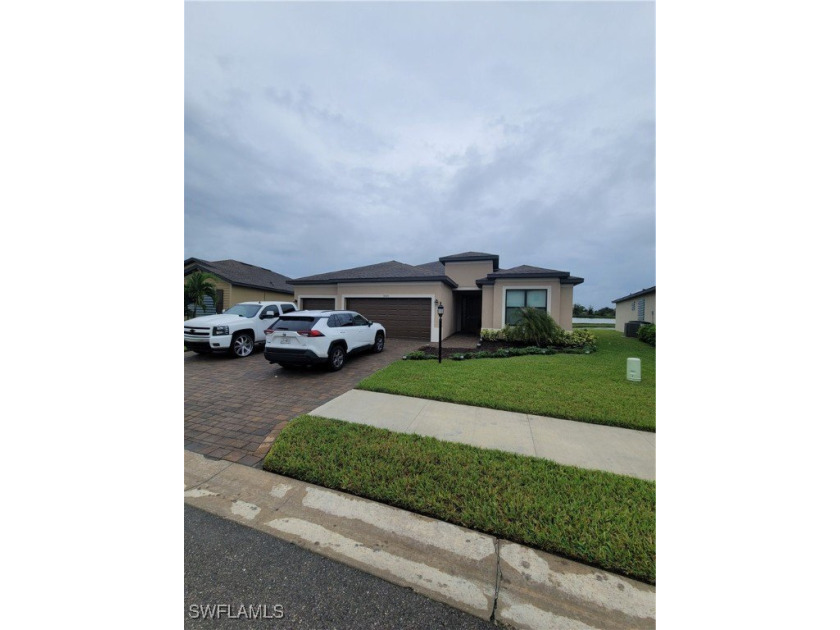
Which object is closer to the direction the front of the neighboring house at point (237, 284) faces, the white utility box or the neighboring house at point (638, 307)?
the white utility box

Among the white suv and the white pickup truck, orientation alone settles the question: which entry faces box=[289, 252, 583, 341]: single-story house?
the white suv

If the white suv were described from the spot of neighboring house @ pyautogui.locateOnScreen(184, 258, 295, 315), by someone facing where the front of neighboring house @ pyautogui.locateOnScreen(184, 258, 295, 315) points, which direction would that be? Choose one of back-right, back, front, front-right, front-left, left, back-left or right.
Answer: front-left

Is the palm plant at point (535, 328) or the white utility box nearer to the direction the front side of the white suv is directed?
the palm plant

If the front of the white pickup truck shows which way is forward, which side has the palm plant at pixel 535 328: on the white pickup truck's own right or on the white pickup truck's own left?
on the white pickup truck's own left

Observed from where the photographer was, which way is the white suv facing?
facing away from the viewer and to the right of the viewer

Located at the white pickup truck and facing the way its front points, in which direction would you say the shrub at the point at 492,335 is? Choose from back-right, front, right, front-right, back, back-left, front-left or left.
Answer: back-left

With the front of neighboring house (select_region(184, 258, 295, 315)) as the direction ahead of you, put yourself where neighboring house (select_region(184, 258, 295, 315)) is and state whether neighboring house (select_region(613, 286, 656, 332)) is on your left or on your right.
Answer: on your left

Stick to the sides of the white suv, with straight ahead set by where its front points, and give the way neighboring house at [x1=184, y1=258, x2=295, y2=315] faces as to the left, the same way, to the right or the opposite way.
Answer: the opposite way

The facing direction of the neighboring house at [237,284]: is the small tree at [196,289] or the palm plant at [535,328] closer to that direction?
the small tree

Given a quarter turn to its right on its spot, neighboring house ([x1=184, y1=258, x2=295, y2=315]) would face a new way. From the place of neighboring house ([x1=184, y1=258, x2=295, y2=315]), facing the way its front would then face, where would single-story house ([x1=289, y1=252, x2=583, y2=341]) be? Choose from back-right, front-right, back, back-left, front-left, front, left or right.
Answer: back

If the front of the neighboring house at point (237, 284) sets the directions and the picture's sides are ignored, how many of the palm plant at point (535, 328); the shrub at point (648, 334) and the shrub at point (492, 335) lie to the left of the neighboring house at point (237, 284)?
3

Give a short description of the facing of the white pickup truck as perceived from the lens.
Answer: facing the viewer and to the left of the viewer

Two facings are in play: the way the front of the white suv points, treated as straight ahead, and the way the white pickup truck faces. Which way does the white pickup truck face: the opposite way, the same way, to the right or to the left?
the opposite way

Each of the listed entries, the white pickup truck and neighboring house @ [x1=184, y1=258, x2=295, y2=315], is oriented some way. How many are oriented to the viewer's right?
0
